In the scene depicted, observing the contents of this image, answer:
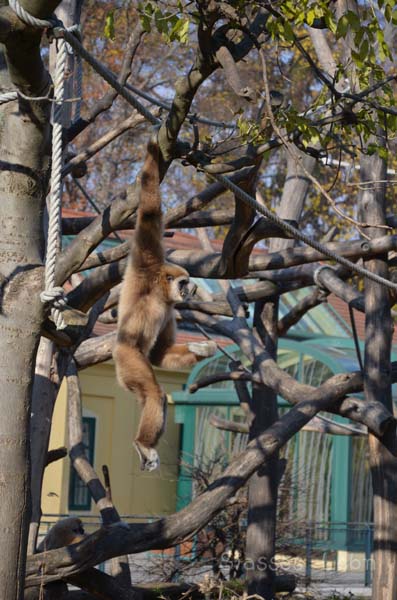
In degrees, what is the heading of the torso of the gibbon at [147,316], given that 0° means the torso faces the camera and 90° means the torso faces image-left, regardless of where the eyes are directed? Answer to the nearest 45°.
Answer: approximately 270°

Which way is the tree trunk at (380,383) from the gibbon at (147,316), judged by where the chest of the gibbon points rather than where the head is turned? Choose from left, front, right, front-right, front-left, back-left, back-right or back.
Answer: front-left

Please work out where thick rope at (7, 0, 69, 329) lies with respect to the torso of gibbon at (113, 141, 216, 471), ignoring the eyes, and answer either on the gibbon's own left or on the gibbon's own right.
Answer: on the gibbon's own right

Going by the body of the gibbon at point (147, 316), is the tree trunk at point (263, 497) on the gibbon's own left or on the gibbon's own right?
on the gibbon's own left
